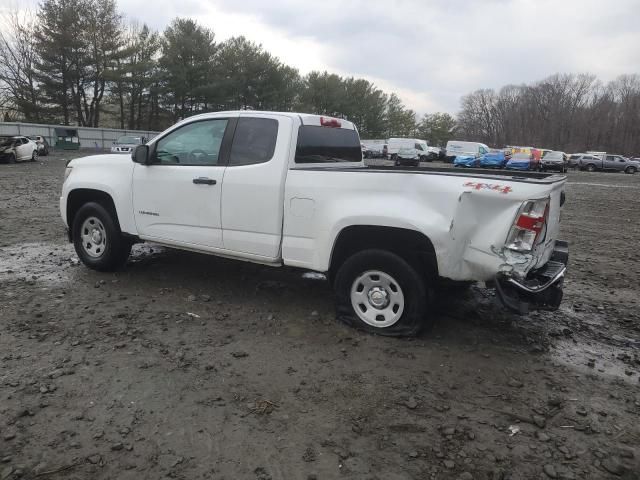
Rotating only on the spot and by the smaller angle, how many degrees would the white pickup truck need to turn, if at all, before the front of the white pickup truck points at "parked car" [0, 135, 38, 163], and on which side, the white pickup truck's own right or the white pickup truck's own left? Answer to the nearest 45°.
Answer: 0° — it already faces it

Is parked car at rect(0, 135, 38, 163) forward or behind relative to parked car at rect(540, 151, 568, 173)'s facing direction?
forward

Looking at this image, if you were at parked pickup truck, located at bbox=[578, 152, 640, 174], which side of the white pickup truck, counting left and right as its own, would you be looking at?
right

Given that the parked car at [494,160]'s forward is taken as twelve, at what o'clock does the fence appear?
The fence is roughly at 1 o'clock from the parked car.

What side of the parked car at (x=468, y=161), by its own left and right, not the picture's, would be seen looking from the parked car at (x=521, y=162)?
left

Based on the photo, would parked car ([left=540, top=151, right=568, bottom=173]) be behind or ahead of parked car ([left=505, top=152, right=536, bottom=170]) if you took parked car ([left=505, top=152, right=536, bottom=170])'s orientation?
behind

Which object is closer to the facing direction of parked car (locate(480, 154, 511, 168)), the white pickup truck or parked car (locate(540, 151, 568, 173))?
the white pickup truck

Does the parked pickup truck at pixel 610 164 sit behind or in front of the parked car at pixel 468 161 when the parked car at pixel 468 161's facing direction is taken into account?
behind

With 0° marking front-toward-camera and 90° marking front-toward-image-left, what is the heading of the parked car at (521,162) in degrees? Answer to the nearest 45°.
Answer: approximately 45°

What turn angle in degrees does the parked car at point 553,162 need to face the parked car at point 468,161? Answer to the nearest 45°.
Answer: approximately 45° to its right

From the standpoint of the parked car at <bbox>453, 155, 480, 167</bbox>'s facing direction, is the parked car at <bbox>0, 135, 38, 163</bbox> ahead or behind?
ahead

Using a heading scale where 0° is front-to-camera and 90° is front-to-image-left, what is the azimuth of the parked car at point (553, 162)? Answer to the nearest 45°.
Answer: approximately 45°

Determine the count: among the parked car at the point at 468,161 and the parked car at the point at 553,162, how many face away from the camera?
0
